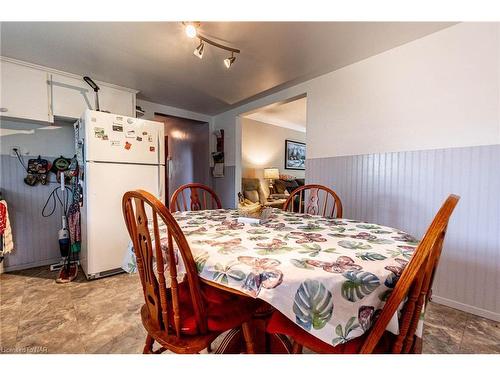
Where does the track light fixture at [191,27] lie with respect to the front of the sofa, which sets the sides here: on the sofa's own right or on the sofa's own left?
on the sofa's own right

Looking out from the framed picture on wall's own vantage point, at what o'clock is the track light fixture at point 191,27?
The track light fixture is roughly at 2 o'clock from the framed picture on wall.

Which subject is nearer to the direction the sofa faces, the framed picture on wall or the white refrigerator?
the white refrigerator

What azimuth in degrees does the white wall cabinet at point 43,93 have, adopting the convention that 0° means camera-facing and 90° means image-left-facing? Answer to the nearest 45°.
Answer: approximately 315°

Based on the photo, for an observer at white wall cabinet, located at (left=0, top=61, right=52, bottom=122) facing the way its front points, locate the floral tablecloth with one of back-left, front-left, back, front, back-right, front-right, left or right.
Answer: front-left

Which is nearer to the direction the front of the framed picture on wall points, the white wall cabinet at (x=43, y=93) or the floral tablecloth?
the floral tablecloth

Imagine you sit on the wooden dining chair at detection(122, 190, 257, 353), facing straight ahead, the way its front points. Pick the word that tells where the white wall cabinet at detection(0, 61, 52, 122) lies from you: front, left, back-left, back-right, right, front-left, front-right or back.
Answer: left

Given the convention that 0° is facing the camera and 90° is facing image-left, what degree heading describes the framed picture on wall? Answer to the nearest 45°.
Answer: approximately 315°

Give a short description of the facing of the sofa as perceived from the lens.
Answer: facing the viewer and to the right of the viewer

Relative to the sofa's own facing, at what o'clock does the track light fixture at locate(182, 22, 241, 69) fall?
The track light fixture is roughly at 2 o'clock from the sofa.

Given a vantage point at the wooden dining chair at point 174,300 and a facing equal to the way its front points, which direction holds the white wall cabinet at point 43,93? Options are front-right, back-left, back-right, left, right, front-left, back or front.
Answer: left

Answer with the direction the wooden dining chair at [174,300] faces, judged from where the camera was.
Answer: facing away from the viewer and to the right of the viewer

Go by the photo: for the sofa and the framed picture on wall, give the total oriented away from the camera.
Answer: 0

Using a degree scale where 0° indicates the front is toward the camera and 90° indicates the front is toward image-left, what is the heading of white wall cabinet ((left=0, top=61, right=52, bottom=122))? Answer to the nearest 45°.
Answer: approximately 315°

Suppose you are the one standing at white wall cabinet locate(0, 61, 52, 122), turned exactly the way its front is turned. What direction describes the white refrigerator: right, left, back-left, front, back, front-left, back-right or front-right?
left

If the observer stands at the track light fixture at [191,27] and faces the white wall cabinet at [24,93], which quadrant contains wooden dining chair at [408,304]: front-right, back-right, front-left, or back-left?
back-left

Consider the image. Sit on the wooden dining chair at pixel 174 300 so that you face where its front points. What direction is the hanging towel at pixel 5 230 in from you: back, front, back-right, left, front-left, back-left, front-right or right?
left
